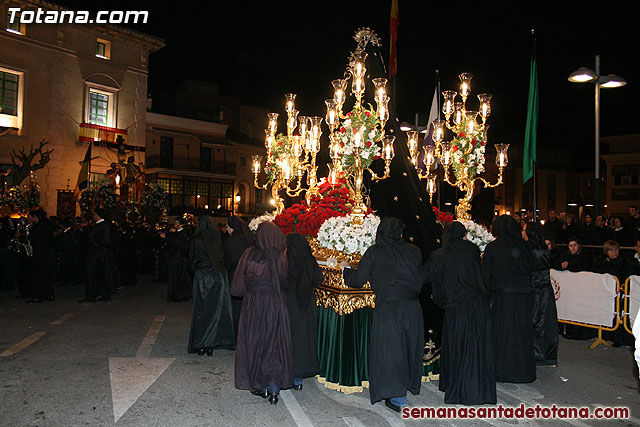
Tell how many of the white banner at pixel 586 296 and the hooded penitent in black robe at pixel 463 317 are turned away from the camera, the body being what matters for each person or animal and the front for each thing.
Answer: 1

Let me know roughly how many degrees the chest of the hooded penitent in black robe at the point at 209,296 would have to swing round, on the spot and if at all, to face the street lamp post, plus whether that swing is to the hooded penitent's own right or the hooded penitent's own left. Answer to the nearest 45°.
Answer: approximately 45° to the hooded penitent's own right

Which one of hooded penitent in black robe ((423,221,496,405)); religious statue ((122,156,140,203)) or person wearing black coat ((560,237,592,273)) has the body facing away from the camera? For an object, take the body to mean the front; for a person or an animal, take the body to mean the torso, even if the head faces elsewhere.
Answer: the hooded penitent in black robe

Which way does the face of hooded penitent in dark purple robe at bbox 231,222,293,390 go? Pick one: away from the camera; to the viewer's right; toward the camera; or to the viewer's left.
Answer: away from the camera

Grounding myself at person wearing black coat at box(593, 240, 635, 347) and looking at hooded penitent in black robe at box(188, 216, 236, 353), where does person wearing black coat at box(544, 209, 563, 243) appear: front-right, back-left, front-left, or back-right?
back-right

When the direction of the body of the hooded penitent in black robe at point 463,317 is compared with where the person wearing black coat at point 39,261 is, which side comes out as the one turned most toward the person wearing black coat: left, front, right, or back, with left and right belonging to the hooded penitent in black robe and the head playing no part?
left

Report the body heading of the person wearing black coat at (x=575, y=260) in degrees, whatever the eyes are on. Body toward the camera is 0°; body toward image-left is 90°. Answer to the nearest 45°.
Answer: approximately 45°

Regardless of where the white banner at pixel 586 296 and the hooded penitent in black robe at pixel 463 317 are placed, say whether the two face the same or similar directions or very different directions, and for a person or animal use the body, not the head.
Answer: very different directions
